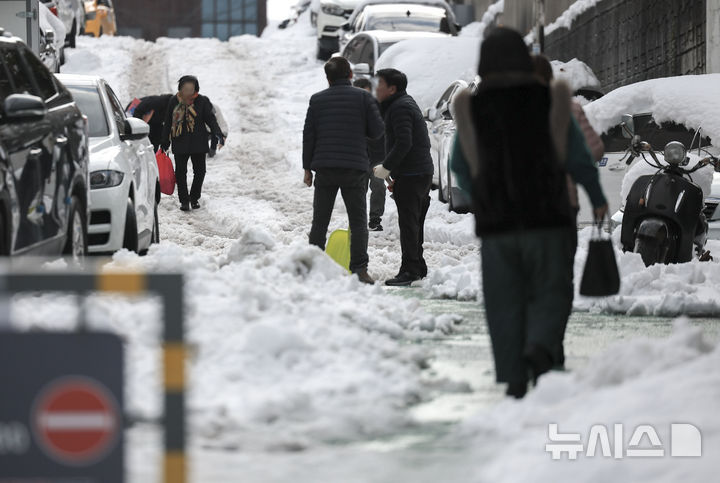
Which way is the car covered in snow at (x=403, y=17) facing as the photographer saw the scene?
facing the viewer

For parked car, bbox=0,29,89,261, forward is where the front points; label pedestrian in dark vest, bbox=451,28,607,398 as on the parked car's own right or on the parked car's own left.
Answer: on the parked car's own left

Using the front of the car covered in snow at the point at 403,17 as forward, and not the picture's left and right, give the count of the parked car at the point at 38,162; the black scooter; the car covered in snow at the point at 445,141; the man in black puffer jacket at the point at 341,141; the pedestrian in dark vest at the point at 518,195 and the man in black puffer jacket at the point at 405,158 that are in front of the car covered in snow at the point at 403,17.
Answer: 6

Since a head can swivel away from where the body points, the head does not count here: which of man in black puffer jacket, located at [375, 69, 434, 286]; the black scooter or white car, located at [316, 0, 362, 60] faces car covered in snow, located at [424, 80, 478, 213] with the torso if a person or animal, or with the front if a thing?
the white car

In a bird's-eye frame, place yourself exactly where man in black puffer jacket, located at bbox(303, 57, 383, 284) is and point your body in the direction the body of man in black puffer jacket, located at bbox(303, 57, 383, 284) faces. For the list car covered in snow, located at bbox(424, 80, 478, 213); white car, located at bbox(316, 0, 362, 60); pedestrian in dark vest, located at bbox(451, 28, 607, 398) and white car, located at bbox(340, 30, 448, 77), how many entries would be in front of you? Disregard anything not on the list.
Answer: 3

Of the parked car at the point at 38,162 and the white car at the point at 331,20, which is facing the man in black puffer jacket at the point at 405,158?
the white car

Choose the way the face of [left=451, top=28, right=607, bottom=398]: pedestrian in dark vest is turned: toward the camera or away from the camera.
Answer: away from the camera

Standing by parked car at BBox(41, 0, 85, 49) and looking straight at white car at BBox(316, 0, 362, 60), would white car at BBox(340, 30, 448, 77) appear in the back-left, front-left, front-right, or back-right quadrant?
front-right

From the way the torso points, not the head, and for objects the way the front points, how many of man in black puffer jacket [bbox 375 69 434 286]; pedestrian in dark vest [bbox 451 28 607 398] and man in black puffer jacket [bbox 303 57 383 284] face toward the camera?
0

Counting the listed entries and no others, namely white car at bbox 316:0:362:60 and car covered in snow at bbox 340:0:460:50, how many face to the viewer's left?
0

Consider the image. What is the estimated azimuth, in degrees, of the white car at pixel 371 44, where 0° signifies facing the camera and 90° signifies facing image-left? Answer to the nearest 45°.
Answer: approximately 45°

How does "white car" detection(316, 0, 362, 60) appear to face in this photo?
toward the camera

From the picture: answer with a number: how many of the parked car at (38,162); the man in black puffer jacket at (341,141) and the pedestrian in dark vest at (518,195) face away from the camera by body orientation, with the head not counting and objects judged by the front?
2

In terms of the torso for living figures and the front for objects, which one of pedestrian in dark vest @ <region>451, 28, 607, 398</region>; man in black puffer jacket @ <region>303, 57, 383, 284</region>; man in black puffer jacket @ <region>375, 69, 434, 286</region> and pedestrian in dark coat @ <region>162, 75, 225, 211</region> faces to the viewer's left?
man in black puffer jacket @ <region>375, 69, 434, 286</region>

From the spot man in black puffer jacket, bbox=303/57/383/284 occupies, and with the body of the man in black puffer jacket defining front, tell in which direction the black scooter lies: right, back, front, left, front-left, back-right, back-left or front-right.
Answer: right

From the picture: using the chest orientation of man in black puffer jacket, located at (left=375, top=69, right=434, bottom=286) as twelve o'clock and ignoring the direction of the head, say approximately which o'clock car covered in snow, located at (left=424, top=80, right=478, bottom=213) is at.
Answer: The car covered in snow is roughly at 3 o'clock from the man in black puffer jacket.

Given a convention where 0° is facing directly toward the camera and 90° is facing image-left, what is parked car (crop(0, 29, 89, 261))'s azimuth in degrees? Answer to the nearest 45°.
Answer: approximately 45°

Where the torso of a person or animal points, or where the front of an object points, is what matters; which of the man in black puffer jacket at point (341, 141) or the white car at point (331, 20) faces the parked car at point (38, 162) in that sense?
the white car
